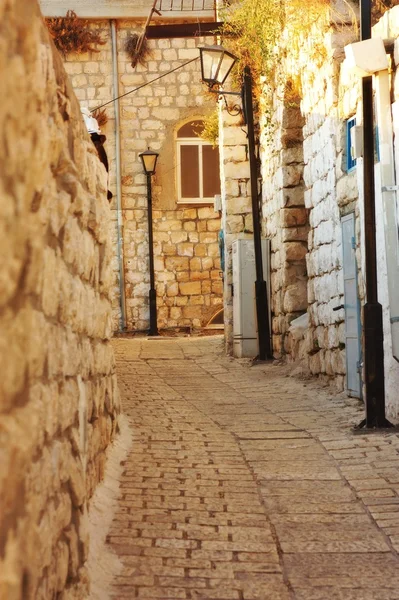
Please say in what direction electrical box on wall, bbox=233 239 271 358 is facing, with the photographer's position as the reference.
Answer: facing the viewer and to the left of the viewer

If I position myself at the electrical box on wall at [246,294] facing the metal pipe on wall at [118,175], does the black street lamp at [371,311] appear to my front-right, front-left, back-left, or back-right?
back-left

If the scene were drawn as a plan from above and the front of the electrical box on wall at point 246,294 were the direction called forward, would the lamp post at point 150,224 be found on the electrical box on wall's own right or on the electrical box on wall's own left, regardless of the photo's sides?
on the electrical box on wall's own right
